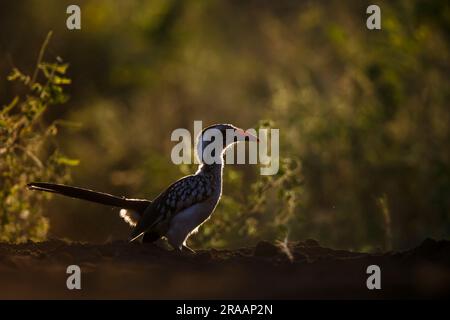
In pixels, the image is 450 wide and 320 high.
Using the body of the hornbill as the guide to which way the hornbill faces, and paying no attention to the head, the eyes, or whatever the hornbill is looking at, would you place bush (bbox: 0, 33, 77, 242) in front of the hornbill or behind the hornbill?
behind

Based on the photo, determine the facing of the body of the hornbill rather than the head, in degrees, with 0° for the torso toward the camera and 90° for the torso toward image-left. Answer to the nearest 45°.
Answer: approximately 270°
